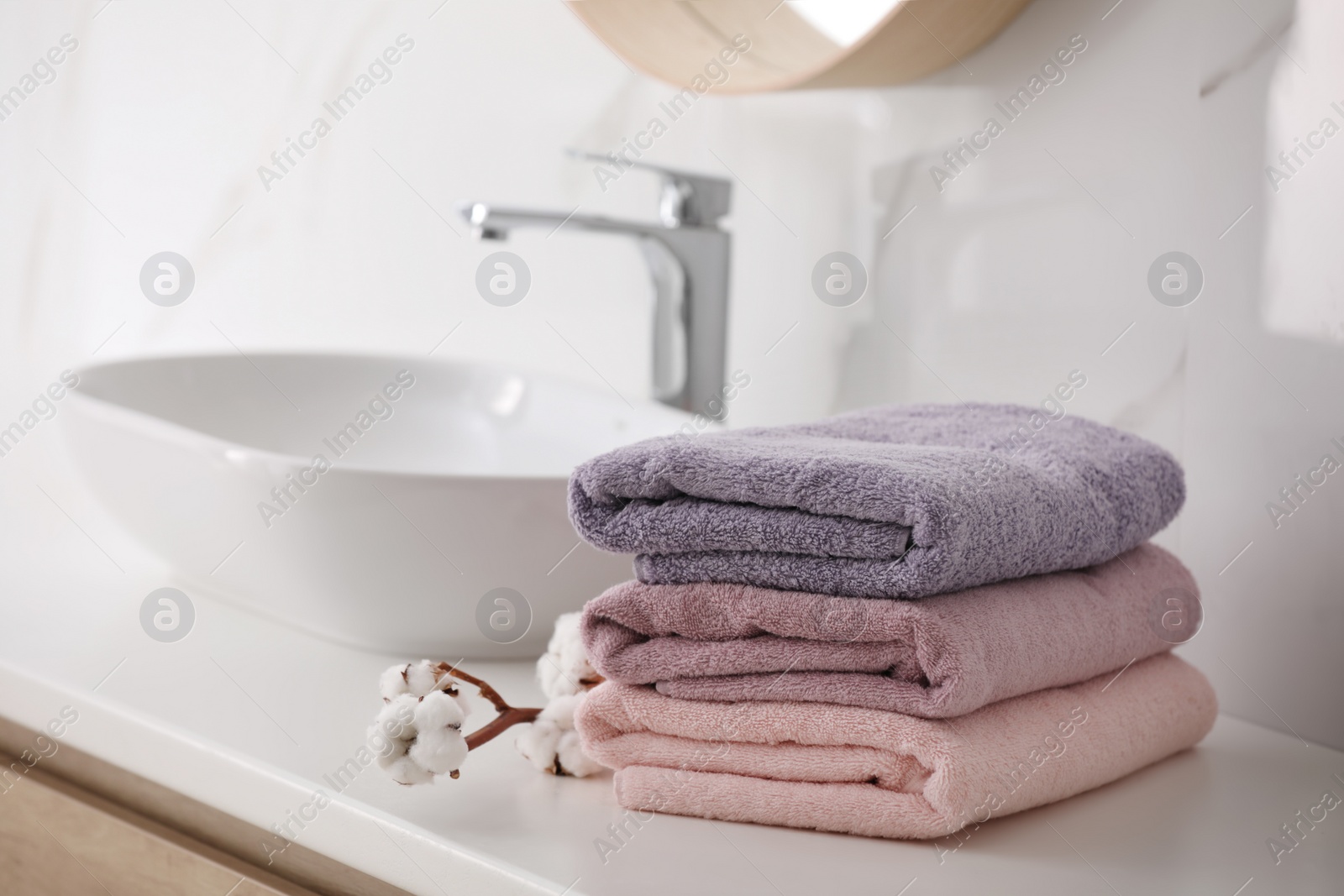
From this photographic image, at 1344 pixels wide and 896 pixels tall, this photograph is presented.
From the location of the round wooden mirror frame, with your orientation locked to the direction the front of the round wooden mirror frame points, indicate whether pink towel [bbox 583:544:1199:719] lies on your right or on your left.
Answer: on your left

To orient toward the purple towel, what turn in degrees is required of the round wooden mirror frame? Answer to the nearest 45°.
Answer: approximately 45° to its left

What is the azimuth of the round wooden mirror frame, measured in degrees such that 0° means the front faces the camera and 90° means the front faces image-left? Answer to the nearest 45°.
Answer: approximately 45°
